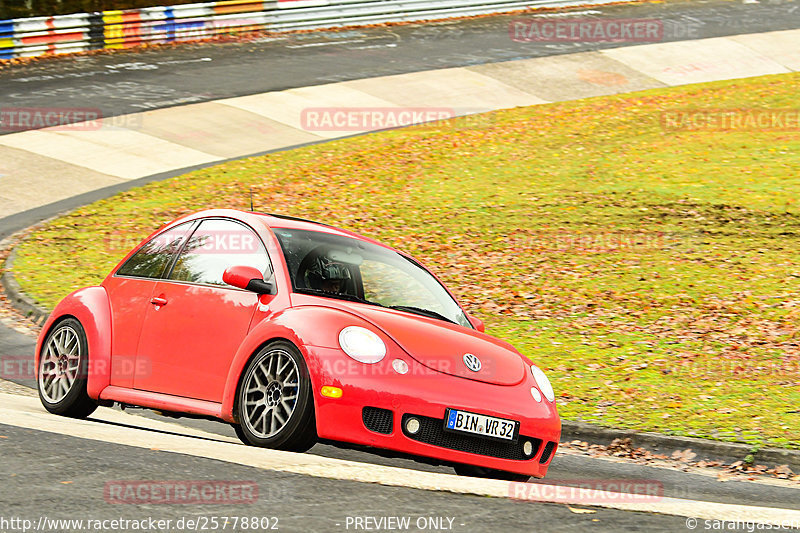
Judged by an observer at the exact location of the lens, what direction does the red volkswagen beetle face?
facing the viewer and to the right of the viewer

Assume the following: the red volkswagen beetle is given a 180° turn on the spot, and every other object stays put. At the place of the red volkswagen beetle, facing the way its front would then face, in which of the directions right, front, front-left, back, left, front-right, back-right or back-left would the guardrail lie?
front-right

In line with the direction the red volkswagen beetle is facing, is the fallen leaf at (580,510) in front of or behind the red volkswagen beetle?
in front
